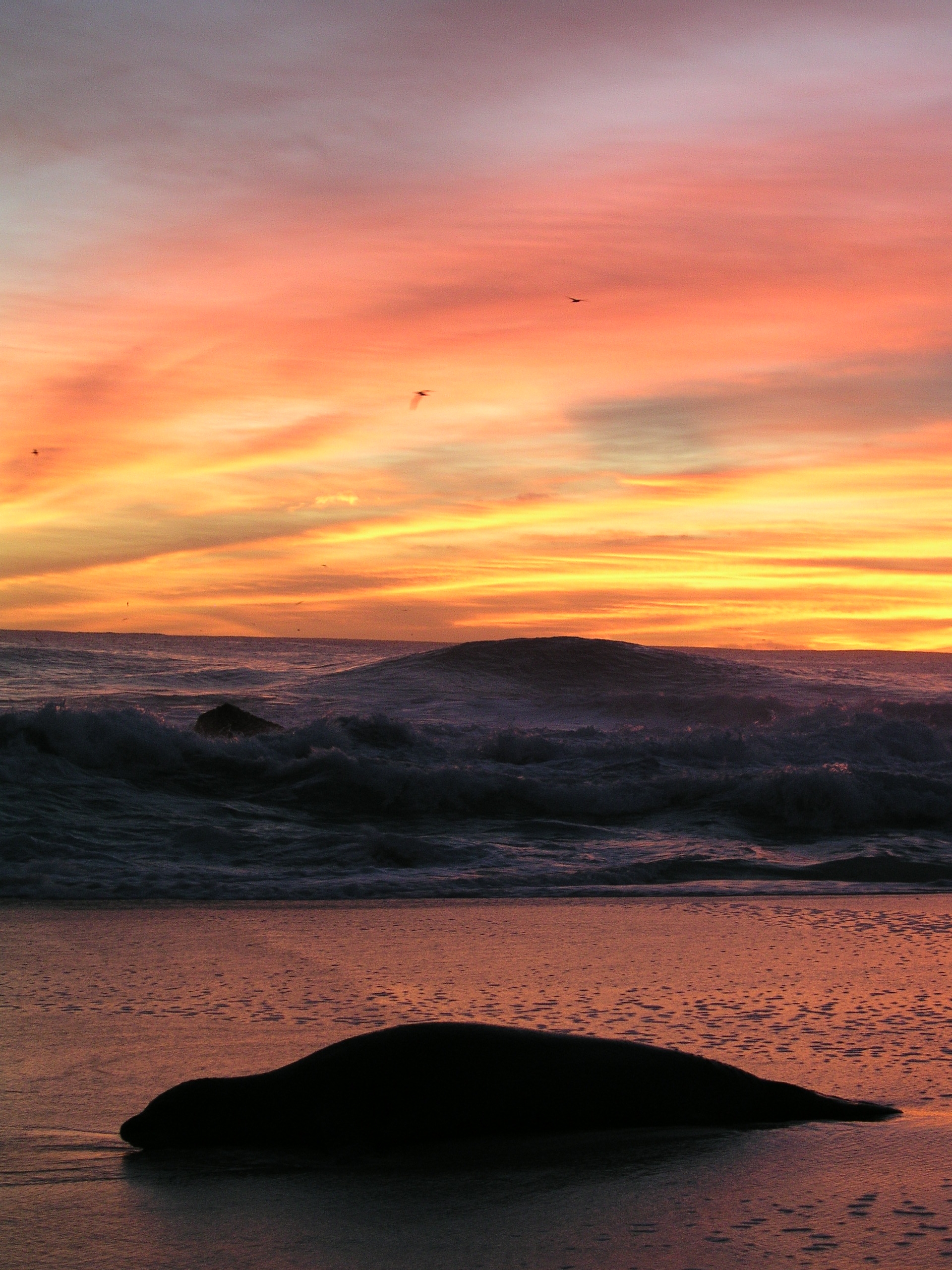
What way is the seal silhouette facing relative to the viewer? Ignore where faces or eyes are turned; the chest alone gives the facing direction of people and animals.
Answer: to the viewer's left

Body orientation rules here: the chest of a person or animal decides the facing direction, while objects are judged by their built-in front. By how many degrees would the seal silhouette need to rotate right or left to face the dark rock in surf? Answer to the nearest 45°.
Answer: approximately 90° to its right

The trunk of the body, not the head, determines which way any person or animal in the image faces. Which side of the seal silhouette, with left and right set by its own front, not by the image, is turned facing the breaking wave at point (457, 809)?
right
